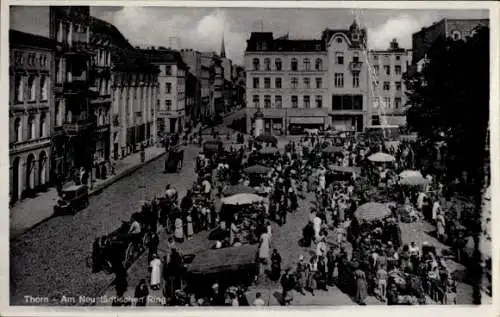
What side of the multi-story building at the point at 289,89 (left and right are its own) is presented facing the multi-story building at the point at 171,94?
right

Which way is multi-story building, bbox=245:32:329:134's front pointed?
toward the camera

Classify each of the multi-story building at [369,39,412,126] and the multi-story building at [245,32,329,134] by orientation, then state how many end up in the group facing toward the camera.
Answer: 2

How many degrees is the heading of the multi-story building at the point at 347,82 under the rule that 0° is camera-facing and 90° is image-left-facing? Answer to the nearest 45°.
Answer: approximately 0°

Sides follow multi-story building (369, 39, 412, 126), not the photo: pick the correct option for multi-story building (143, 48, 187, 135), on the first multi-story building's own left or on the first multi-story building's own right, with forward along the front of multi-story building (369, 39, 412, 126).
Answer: on the first multi-story building's own right

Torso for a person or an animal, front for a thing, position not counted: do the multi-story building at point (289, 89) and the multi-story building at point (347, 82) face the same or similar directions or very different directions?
same or similar directions

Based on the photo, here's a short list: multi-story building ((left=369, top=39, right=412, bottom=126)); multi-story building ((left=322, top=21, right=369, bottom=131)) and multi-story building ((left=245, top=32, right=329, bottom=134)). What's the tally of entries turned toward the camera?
3

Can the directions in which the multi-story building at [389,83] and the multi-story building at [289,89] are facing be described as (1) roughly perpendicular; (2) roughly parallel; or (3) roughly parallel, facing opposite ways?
roughly parallel

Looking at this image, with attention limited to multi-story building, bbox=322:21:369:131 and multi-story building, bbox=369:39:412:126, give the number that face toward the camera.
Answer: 2

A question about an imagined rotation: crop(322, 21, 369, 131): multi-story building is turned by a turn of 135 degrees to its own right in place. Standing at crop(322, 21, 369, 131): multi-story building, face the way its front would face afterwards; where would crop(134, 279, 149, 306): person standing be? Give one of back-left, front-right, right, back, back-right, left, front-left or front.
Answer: left

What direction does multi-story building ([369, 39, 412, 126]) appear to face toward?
toward the camera

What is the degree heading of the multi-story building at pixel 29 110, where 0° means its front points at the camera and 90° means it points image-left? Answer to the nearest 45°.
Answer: approximately 315°
